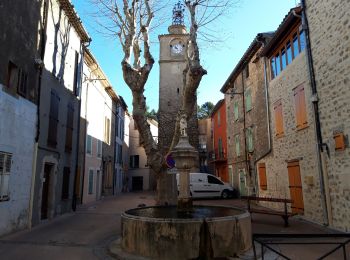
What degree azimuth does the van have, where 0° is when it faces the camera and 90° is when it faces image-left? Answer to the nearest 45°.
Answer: approximately 270°

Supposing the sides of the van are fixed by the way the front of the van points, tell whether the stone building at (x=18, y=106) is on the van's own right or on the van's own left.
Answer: on the van's own right

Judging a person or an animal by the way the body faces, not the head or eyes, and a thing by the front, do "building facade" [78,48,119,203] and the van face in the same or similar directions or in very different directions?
same or similar directions

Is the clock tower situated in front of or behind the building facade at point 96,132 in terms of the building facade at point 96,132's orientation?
in front

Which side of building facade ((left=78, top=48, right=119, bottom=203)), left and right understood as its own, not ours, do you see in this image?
right

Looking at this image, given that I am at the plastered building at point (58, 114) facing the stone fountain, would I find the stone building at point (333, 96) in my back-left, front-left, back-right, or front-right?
front-left

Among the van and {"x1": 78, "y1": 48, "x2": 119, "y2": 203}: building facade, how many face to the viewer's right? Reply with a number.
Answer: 2

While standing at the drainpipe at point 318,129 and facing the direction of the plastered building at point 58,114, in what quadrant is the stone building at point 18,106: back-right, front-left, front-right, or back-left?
front-left

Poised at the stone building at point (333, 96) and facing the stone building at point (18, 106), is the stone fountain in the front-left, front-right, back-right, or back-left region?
front-left

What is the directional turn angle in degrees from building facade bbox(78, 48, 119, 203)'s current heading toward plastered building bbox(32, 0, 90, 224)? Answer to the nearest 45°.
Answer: approximately 90° to its right

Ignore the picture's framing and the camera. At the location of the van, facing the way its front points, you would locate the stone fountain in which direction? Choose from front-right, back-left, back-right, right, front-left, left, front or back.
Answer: right

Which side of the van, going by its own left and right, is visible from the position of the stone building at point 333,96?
right
